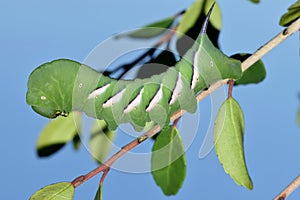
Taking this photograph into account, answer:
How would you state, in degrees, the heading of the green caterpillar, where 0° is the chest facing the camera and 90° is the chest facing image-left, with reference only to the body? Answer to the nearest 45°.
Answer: approximately 90°
